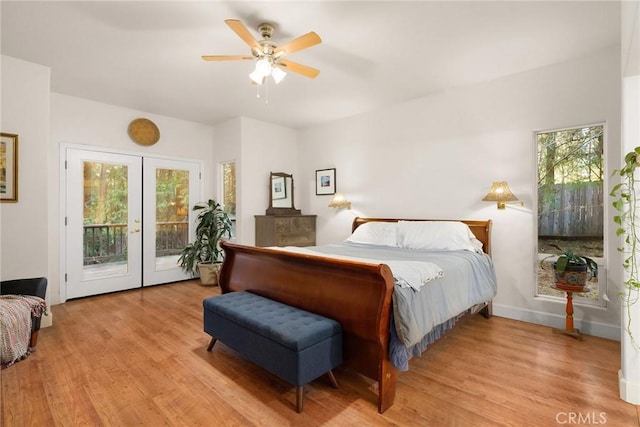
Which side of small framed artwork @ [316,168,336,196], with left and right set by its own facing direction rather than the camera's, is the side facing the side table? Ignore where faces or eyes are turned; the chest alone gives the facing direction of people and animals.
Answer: left

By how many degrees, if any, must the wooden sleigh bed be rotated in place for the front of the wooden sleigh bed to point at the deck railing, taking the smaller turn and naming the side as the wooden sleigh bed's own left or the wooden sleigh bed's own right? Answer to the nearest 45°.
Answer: approximately 90° to the wooden sleigh bed's own right

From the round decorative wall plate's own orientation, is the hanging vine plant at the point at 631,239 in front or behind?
in front

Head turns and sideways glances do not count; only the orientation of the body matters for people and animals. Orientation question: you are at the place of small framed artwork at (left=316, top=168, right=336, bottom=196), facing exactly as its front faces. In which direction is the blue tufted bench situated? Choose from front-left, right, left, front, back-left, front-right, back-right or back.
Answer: front-left

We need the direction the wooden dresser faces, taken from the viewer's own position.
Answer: facing the viewer and to the right of the viewer

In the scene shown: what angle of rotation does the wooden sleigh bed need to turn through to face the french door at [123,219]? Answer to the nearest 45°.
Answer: approximately 90° to its right

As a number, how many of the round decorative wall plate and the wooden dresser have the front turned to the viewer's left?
0

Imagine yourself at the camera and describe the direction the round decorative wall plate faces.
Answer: facing the viewer

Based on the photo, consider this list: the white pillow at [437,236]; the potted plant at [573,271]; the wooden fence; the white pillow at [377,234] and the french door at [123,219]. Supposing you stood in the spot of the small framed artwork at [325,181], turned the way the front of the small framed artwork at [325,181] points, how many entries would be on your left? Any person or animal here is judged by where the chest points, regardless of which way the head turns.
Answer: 4

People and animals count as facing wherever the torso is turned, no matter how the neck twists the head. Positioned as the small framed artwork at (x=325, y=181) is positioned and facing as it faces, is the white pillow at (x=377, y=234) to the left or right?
on its left

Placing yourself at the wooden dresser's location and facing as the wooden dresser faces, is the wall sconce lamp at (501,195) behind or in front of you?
in front

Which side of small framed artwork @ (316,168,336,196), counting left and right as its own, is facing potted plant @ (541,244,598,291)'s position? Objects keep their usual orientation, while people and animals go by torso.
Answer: left

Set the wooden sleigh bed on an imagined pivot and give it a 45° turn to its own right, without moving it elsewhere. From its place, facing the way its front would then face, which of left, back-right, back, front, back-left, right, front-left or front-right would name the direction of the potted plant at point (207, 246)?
front-right

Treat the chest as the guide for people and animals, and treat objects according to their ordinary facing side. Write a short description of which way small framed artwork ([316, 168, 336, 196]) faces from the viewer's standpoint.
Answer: facing the viewer and to the left of the viewer

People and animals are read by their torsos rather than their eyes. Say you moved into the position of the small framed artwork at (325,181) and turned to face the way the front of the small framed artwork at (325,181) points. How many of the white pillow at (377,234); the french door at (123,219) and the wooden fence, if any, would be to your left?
2
